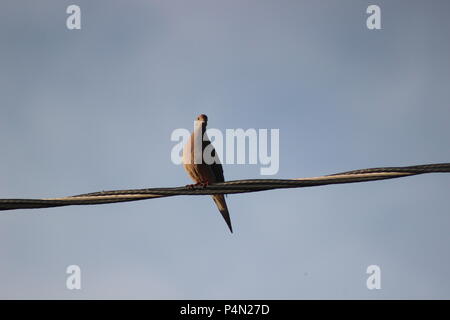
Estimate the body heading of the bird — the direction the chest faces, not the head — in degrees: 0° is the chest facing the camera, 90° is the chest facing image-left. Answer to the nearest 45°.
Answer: approximately 45°
